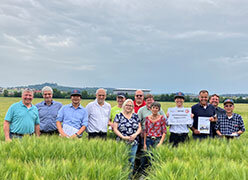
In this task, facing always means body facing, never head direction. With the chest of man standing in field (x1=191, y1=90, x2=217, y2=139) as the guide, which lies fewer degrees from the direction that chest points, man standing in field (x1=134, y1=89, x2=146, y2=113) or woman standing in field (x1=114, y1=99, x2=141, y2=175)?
the woman standing in field

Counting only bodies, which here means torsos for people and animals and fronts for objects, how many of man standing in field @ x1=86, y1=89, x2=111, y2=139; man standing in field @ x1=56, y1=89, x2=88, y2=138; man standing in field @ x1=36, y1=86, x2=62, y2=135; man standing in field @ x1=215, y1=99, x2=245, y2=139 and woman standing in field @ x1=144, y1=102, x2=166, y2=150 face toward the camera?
5

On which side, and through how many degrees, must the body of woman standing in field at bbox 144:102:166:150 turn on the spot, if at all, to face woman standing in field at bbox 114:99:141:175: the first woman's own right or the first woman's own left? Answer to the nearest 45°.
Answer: approximately 45° to the first woman's own right

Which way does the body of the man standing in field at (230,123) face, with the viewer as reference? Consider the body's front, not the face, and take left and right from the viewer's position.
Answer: facing the viewer

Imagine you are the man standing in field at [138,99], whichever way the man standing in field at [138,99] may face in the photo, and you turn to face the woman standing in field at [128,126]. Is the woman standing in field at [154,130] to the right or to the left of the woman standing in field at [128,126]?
left

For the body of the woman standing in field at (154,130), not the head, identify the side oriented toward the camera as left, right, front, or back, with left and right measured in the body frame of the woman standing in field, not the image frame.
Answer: front

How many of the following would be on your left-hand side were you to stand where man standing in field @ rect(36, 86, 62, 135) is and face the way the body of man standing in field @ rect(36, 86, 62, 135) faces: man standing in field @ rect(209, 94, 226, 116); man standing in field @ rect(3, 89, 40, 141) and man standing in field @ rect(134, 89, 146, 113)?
2

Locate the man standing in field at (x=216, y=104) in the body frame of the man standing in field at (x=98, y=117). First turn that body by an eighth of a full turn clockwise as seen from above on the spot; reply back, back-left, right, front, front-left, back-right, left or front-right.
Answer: back-left

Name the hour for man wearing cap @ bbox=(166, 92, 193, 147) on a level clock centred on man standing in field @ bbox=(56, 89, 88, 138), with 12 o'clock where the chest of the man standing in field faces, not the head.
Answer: The man wearing cap is roughly at 9 o'clock from the man standing in field.

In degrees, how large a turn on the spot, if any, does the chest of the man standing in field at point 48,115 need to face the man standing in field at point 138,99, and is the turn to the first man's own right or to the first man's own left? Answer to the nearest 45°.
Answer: approximately 90° to the first man's own left

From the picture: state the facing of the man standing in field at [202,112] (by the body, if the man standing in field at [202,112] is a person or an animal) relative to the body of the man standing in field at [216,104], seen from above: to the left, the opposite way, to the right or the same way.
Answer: the same way

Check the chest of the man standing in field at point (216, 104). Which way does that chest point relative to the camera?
toward the camera

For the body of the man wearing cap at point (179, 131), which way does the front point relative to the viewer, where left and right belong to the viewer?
facing the viewer

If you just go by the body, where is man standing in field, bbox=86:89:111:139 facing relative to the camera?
toward the camera

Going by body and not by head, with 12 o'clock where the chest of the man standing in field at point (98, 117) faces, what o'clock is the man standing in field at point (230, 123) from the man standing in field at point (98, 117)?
the man standing in field at point (230, 123) is roughly at 9 o'clock from the man standing in field at point (98, 117).

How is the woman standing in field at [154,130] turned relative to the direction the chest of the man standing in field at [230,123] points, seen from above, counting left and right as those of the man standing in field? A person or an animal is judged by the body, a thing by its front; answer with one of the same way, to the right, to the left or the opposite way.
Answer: the same way
